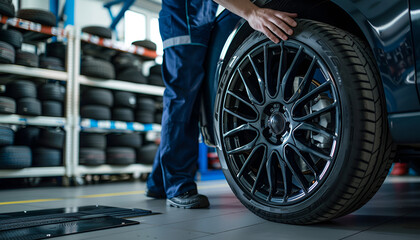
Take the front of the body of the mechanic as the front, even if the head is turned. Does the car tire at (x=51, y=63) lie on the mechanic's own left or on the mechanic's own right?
on the mechanic's own left

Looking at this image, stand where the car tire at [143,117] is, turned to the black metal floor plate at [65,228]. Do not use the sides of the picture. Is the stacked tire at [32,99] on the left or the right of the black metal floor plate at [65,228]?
right

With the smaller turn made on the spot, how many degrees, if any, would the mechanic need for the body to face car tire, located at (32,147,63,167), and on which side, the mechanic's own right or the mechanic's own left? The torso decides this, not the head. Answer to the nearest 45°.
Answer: approximately 135° to the mechanic's own left

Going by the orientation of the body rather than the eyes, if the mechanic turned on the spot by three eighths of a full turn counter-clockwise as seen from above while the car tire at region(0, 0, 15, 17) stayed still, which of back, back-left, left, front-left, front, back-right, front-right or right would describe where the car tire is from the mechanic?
front

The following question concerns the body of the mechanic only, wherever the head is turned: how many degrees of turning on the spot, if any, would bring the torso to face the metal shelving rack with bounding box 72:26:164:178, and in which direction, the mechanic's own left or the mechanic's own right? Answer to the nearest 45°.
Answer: approximately 135° to the mechanic's own left

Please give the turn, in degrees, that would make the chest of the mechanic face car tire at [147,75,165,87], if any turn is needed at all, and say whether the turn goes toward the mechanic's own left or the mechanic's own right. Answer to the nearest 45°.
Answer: approximately 90° to the mechanic's own left

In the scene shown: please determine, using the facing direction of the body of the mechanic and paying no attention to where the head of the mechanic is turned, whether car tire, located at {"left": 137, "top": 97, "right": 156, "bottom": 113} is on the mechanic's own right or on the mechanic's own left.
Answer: on the mechanic's own left

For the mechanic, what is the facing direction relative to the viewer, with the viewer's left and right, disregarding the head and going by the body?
facing to the right of the viewer

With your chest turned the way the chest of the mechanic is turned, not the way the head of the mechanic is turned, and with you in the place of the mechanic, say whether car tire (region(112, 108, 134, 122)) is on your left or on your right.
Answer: on your left

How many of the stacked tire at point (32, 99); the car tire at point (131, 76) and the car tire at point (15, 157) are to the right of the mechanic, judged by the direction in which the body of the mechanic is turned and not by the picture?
0

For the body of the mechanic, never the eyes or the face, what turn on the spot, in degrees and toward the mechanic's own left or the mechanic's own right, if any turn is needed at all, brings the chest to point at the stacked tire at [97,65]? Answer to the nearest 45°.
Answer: approximately 135° to the mechanic's own left

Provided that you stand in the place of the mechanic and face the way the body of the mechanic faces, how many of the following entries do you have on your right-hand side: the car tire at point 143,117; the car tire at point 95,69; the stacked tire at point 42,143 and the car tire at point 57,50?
0

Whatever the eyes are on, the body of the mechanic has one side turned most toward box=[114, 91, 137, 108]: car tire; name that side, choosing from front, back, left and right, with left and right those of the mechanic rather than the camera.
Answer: left

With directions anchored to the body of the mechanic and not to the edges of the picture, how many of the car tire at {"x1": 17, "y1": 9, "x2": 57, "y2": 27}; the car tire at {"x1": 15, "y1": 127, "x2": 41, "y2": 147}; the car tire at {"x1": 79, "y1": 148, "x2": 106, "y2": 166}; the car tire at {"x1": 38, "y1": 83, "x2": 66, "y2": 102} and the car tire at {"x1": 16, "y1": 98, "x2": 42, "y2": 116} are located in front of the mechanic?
0

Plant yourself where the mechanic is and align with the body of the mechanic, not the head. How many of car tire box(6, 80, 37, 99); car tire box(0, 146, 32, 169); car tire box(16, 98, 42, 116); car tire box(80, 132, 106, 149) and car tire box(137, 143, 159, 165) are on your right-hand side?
0

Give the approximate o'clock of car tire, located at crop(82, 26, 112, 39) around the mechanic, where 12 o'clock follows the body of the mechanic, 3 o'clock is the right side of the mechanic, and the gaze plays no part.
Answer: The car tire is roughly at 8 o'clock from the mechanic.

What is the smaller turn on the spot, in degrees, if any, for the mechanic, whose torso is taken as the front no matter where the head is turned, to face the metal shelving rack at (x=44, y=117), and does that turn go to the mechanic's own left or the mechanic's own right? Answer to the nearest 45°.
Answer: approximately 135° to the mechanic's own left

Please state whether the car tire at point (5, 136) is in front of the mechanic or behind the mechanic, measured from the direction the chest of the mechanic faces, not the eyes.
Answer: behind
